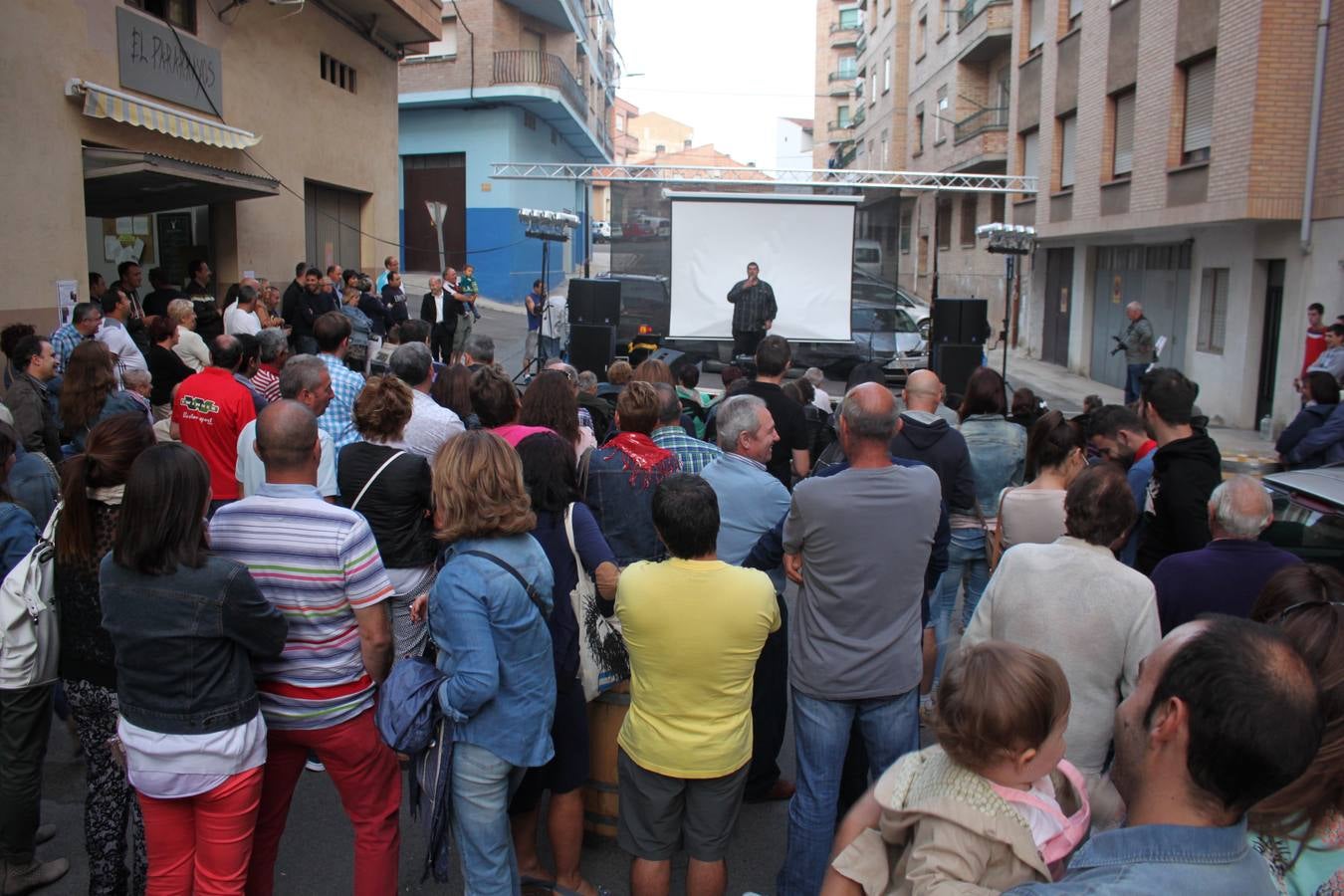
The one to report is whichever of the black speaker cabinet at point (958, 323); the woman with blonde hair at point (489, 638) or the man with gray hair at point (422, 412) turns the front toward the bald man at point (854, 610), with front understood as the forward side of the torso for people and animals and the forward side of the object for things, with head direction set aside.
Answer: the black speaker cabinet

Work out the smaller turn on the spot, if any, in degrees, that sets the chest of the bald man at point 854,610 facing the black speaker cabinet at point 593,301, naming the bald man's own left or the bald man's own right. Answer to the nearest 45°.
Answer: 0° — they already face it

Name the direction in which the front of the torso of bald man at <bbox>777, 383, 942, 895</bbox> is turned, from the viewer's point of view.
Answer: away from the camera

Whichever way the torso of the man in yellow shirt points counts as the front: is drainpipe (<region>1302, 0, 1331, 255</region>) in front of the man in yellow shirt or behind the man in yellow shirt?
in front

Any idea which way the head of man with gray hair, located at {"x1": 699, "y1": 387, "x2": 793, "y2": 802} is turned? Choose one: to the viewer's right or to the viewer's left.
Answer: to the viewer's right

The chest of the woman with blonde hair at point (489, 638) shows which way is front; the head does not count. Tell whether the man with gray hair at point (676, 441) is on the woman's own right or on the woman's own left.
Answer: on the woman's own right

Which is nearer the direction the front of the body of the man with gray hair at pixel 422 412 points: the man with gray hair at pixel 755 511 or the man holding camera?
the man holding camera

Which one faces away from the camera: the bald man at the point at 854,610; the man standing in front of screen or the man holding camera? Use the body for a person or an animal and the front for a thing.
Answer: the bald man

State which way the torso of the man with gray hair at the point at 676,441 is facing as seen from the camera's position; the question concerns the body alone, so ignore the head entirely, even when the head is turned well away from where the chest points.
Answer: away from the camera

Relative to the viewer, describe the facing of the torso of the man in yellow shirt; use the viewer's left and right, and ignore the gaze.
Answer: facing away from the viewer

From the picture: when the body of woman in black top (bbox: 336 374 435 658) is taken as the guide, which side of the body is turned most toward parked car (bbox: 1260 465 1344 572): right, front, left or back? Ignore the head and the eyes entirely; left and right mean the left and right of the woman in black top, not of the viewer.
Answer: right

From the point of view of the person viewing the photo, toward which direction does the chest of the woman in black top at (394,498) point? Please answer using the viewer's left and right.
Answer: facing away from the viewer

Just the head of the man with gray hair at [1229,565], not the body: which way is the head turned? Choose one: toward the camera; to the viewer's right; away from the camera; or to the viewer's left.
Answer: away from the camera
